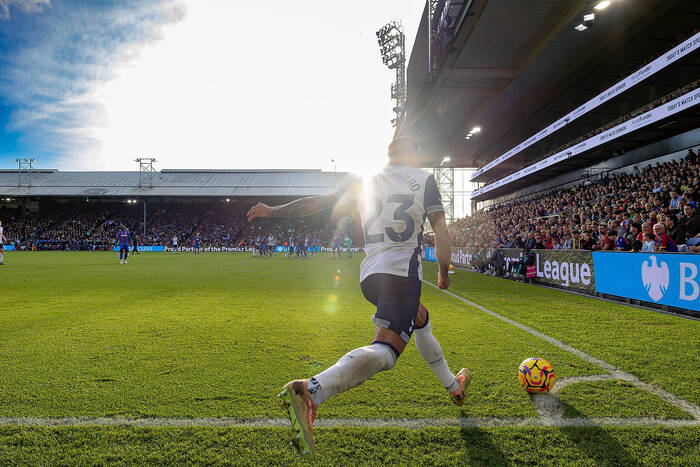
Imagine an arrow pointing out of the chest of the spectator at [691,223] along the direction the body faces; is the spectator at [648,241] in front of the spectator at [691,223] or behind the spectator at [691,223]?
in front

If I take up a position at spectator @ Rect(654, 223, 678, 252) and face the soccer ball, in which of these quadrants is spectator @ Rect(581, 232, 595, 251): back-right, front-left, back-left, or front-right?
back-right

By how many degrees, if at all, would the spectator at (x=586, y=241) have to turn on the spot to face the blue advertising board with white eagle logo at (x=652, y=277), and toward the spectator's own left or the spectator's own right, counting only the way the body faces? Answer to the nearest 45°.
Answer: approximately 45° to the spectator's own left

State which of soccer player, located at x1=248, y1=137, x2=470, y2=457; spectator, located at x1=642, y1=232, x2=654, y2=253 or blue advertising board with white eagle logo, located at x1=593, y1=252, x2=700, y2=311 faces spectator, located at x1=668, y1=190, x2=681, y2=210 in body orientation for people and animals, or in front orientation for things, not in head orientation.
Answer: the soccer player

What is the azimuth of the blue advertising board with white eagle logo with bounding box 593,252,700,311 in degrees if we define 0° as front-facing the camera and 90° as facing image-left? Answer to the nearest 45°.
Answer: approximately 45°

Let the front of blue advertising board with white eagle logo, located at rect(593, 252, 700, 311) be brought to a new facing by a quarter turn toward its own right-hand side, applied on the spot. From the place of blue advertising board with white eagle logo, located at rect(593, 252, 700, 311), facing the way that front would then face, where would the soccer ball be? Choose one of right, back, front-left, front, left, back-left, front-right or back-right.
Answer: back-left

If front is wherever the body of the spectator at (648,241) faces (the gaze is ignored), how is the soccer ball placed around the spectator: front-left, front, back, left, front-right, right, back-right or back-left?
front-left
